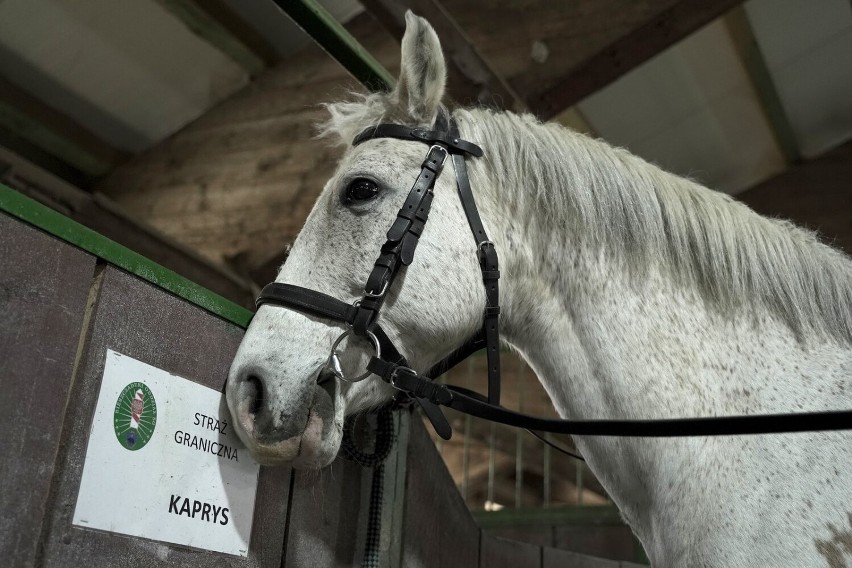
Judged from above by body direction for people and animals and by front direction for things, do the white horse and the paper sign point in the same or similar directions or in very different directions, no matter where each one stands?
very different directions

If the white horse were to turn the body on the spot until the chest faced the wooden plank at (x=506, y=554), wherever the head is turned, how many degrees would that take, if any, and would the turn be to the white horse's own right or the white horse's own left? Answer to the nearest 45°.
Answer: approximately 90° to the white horse's own right

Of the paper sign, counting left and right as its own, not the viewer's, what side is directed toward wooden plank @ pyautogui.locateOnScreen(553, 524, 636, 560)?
left

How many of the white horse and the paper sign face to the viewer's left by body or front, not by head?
1

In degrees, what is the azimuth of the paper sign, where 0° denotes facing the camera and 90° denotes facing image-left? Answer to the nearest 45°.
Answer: approximately 315°

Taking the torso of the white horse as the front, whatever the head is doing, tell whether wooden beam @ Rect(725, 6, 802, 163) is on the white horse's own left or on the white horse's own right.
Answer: on the white horse's own right

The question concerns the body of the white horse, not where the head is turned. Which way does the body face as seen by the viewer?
to the viewer's left
